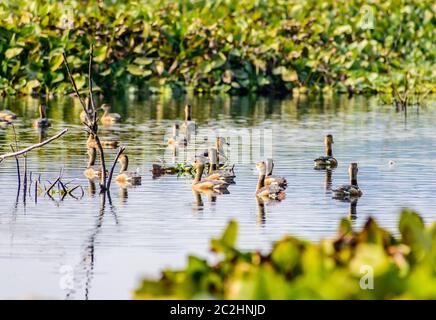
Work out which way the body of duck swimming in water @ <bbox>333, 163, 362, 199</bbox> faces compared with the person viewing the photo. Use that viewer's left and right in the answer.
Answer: facing to the right of the viewer

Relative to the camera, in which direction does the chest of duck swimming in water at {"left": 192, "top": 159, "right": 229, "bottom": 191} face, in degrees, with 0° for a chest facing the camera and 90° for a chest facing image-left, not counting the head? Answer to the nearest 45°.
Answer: approximately 90°

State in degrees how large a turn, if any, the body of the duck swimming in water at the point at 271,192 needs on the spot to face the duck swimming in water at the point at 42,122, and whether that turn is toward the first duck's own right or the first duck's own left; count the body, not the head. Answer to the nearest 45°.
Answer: approximately 45° to the first duck's own right

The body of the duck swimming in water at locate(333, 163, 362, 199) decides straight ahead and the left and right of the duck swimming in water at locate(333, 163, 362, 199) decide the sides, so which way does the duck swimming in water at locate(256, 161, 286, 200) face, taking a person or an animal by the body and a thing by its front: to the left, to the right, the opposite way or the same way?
the opposite way

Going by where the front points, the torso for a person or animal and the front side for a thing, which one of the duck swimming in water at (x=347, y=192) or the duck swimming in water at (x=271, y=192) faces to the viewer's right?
the duck swimming in water at (x=347, y=192)

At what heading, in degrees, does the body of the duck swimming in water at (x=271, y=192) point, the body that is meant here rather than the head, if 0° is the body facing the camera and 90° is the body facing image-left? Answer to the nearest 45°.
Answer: approximately 90°

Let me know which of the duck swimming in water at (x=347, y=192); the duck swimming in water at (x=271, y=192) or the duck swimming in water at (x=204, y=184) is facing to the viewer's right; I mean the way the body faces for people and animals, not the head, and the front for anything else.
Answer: the duck swimming in water at (x=347, y=192)

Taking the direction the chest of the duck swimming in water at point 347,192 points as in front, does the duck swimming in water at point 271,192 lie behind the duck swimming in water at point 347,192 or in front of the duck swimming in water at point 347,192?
behind

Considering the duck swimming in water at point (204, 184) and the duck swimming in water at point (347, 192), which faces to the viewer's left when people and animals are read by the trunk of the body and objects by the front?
the duck swimming in water at point (204, 184)
